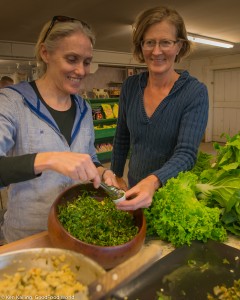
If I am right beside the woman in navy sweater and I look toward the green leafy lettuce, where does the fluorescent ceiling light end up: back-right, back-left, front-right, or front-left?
back-left

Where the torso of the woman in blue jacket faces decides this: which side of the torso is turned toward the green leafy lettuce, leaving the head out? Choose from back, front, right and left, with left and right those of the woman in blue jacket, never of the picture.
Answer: front

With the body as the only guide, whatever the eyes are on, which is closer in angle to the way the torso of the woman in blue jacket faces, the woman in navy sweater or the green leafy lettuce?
the green leafy lettuce

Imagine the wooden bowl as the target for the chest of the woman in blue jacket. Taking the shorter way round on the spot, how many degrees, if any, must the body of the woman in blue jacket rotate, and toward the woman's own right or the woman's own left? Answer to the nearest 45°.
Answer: approximately 45° to the woman's own right

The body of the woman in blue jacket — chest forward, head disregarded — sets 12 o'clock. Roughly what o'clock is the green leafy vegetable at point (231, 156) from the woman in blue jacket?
The green leafy vegetable is roughly at 11 o'clock from the woman in blue jacket.

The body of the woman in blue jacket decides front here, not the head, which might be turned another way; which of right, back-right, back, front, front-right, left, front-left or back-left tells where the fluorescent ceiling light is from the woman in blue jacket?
left

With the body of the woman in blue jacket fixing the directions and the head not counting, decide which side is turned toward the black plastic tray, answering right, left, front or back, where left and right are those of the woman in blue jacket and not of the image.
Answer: front

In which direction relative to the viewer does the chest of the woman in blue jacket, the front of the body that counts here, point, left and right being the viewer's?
facing the viewer and to the right of the viewer

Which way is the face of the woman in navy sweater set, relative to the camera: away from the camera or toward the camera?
toward the camera

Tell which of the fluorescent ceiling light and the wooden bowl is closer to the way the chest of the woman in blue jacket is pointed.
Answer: the wooden bowl

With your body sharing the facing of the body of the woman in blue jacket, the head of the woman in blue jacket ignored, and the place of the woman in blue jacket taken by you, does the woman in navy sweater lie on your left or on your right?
on your left

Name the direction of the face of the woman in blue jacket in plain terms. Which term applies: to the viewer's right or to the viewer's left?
to the viewer's right
